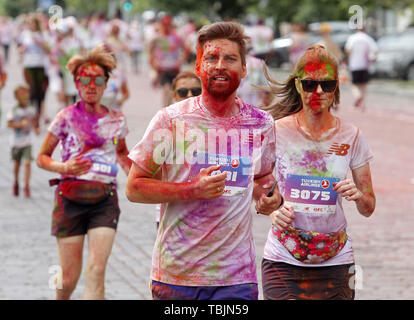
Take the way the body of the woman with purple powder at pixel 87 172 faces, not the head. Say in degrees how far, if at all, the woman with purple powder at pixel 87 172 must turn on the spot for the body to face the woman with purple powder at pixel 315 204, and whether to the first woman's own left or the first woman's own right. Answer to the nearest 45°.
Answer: approximately 45° to the first woman's own left

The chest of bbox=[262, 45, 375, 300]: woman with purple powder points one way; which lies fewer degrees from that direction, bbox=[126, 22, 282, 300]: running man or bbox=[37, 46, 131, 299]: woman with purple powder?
the running man

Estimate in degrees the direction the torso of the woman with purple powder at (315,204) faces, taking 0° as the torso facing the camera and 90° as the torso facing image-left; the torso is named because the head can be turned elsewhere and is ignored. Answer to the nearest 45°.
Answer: approximately 0°

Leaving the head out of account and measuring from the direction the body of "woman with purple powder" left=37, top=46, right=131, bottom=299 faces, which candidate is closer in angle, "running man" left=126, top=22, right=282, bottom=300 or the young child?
the running man

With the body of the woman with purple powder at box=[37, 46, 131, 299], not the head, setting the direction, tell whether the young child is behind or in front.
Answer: behind

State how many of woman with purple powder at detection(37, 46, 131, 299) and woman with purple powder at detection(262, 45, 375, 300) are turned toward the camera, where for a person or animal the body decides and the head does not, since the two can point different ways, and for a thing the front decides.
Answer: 2

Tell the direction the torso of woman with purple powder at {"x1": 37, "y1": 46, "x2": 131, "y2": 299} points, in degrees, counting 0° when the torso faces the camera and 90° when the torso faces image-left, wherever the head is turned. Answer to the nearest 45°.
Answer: approximately 0°

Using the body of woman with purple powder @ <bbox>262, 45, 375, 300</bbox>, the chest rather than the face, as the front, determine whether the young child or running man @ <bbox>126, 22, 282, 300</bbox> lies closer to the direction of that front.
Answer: the running man

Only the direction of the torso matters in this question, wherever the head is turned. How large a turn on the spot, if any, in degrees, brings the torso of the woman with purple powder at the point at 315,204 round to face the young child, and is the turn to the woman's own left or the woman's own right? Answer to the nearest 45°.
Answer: approximately 135° to the woman's own right
